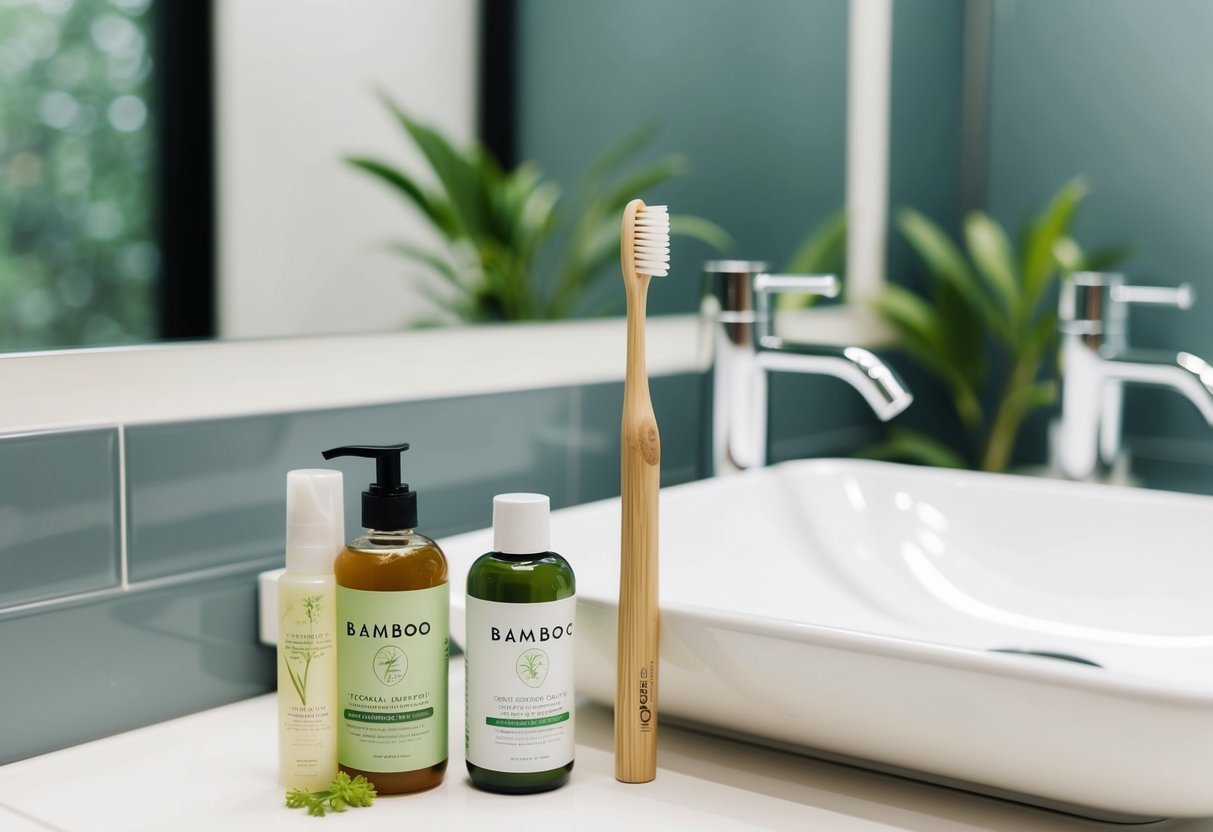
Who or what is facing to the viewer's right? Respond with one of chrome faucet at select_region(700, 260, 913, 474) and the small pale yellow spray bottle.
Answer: the chrome faucet

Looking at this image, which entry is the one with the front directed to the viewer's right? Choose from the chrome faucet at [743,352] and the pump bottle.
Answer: the chrome faucet

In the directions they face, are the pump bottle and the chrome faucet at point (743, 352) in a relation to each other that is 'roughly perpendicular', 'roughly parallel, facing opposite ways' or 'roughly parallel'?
roughly perpendicular

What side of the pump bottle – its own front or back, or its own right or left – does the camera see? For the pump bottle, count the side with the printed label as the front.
front

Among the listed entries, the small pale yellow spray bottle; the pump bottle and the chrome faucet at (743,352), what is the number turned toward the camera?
2

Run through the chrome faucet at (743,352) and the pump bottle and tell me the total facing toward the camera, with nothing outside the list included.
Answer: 1

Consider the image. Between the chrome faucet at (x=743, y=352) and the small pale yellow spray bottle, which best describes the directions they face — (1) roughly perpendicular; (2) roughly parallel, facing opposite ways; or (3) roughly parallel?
roughly perpendicular

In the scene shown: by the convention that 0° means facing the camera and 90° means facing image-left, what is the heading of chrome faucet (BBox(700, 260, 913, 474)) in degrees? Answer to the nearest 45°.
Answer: approximately 270°

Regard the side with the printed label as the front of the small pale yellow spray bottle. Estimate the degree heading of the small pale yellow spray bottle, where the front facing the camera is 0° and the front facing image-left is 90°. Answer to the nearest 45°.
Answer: approximately 0°
